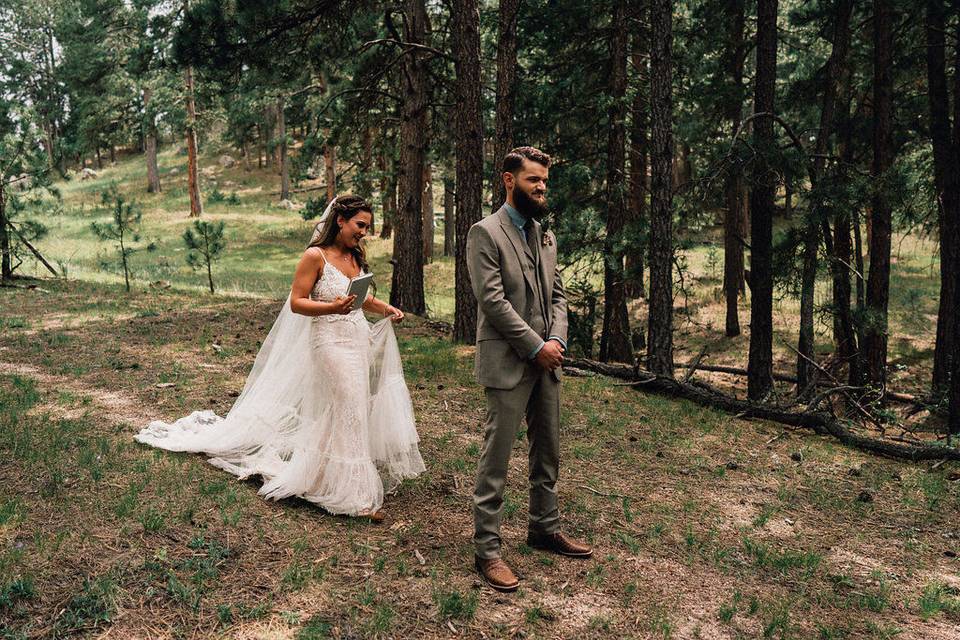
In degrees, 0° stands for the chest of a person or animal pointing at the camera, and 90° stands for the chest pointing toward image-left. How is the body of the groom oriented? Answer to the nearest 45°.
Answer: approximately 315°

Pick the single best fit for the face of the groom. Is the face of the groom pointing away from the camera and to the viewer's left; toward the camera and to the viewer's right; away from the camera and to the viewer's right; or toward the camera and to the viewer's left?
toward the camera and to the viewer's right

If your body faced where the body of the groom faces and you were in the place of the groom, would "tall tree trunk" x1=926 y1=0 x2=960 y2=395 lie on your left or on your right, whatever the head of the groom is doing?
on your left

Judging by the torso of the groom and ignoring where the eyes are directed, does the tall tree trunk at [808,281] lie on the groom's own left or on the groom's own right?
on the groom's own left

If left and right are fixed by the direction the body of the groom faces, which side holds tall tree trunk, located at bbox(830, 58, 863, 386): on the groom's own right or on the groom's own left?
on the groom's own left
